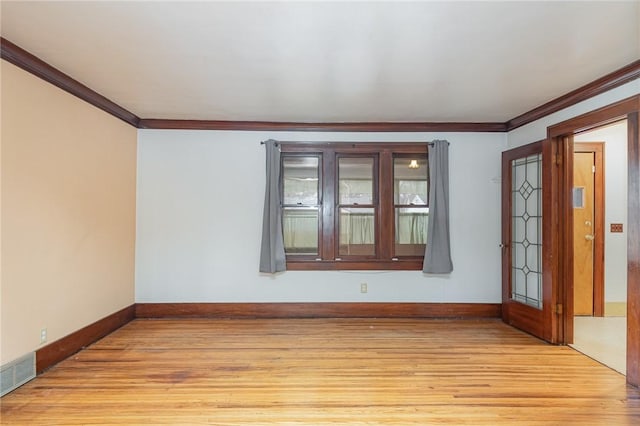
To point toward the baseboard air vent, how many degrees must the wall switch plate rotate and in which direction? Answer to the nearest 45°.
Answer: approximately 45° to its right

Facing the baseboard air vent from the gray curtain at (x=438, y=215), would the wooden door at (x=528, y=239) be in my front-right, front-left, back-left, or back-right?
back-left

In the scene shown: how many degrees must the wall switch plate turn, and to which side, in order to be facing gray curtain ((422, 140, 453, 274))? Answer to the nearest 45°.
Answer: approximately 45° to its right

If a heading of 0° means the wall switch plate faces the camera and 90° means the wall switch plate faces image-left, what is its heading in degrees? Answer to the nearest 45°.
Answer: approximately 0°

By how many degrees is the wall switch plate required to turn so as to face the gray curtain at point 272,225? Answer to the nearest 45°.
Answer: approximately 45° to its right

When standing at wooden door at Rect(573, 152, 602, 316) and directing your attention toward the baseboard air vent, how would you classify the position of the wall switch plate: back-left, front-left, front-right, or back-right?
back-left

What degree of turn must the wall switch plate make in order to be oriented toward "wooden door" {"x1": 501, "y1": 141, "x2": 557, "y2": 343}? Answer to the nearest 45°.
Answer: approximately 45° to its right

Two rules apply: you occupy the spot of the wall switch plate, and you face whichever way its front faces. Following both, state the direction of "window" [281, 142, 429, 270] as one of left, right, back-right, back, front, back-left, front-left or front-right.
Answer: front-right
